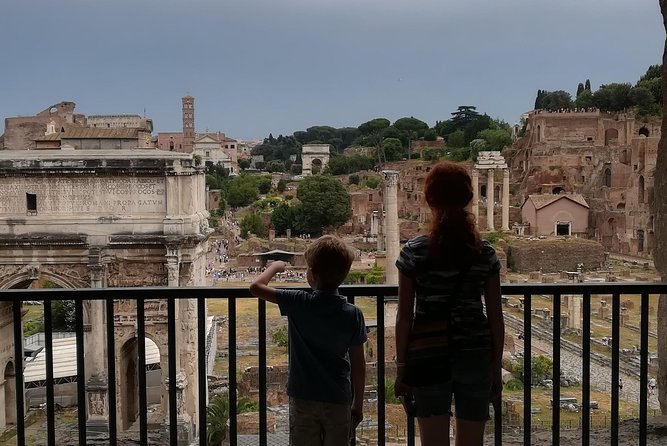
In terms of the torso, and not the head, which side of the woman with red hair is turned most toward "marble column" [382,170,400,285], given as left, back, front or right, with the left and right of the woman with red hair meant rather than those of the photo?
front

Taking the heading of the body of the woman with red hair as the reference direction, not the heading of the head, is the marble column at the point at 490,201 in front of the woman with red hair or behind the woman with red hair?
in front

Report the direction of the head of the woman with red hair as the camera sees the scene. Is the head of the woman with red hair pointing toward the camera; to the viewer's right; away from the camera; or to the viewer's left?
away from the camera

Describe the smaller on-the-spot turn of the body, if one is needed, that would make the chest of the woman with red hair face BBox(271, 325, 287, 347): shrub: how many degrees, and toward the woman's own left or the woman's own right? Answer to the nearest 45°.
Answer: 0° — they already face it

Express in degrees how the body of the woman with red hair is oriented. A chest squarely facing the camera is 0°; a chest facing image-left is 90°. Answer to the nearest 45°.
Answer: approximately 180°

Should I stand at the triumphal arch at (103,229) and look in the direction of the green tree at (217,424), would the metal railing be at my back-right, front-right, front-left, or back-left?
front-right

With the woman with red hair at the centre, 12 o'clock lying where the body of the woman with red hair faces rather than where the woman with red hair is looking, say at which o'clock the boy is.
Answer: The boy is roughly at 9 o'clock from the woman with red hair.
